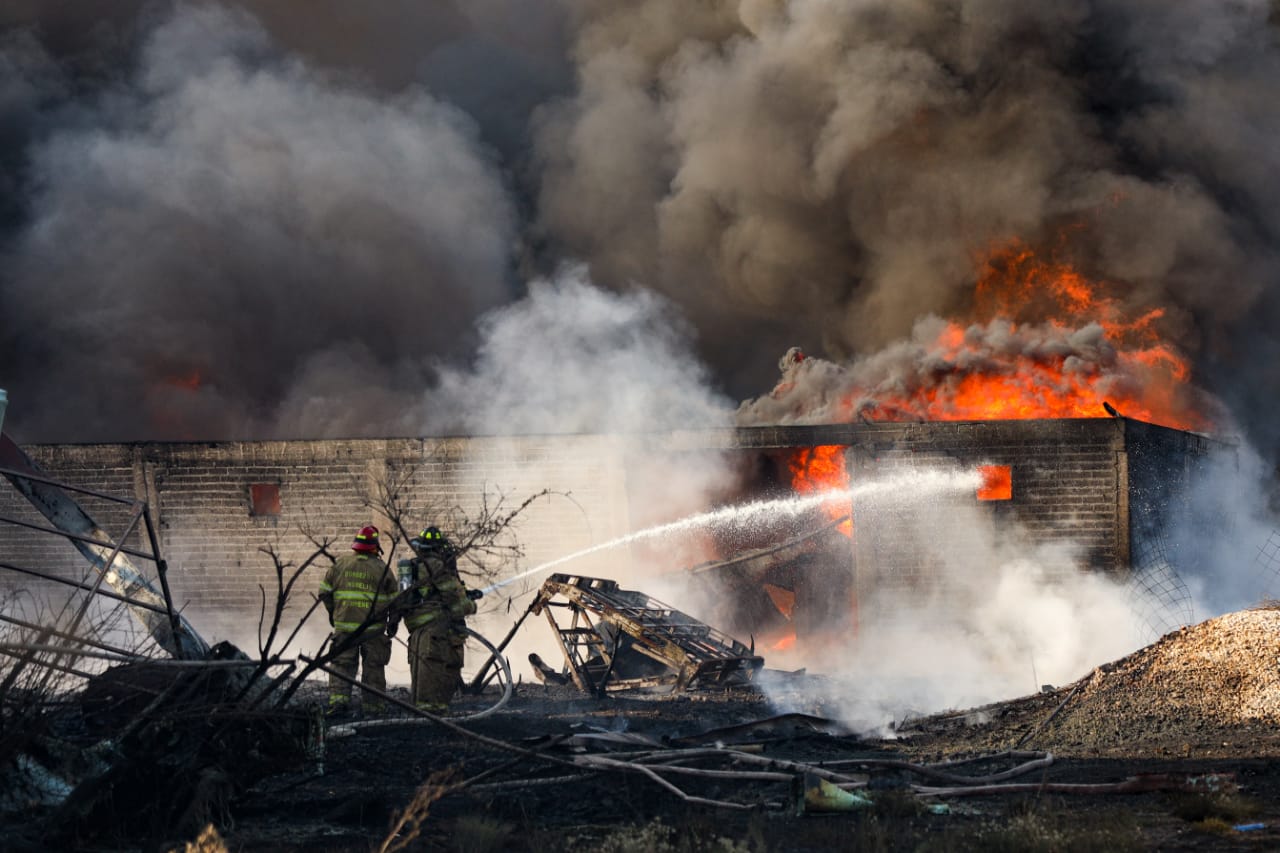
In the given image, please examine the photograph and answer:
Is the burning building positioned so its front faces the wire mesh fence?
no

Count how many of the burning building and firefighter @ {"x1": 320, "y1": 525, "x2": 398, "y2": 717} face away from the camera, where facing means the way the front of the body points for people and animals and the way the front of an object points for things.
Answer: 1

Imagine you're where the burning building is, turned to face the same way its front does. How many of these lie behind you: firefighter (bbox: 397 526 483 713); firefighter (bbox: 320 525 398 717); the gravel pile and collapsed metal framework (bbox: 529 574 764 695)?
0

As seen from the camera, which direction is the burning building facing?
toward the camera

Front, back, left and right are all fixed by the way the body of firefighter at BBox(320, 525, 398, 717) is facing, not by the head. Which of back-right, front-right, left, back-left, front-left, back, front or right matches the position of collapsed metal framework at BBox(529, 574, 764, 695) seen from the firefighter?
front-right

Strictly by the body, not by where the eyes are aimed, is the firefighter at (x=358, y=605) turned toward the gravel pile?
no

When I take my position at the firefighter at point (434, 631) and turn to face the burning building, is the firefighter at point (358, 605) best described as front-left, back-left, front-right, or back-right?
back-left

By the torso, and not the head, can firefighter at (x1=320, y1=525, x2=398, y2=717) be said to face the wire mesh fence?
no

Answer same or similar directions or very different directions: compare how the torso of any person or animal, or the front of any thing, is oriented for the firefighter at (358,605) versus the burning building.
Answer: very different directions

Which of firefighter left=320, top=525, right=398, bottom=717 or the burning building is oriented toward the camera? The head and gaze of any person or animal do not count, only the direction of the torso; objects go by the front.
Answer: the burning building

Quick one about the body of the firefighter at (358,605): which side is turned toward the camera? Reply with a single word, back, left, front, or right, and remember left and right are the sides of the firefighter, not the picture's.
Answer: back

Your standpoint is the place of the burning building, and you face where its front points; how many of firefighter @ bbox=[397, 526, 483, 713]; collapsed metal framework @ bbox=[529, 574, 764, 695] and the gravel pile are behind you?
0
